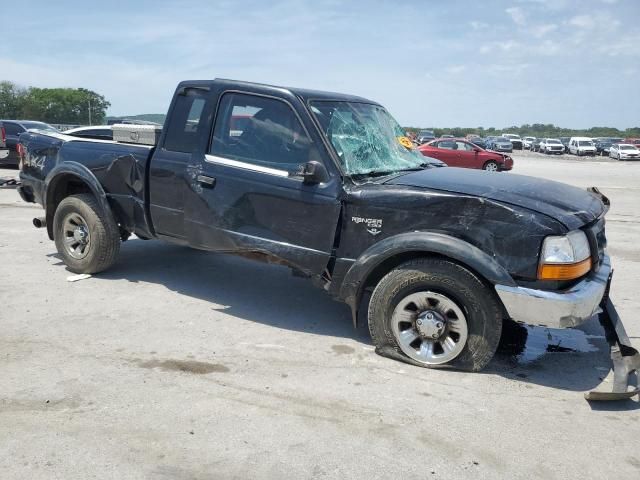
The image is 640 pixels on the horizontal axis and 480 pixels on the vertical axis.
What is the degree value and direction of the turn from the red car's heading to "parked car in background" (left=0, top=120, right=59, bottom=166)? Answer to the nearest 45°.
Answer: approximately 135° to its right

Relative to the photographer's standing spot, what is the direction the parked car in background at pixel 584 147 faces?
facing the viewer and to the right of the viewer

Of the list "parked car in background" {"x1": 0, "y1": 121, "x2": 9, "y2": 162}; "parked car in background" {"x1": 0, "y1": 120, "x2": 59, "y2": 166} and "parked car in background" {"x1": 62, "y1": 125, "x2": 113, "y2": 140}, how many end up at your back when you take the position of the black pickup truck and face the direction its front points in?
3

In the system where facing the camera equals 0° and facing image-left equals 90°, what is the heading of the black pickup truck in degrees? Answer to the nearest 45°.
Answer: approximately 315°

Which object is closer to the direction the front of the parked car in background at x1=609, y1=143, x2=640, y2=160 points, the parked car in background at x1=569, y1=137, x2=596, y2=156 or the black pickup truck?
the black pickup truck

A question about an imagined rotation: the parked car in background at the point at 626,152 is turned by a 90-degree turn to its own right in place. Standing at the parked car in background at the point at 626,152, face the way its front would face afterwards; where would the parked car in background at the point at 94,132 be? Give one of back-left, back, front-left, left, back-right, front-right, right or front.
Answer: front-left

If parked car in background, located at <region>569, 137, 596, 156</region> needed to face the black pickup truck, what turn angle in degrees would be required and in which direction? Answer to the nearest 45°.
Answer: approximately 45° to its right

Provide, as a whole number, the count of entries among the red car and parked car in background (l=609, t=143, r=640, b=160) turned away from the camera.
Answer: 0

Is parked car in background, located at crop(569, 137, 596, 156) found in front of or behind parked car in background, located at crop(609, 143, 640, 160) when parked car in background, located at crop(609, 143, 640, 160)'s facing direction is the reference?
behind

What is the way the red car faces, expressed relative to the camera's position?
facing to the right of the viewer

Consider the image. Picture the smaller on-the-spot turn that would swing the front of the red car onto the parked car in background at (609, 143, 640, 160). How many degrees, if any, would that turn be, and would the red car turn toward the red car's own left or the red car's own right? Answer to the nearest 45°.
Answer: approximately 45° to the red car's own left
